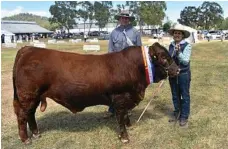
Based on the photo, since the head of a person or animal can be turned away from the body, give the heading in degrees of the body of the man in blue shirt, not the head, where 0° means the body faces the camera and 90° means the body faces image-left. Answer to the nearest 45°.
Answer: approximately 0°

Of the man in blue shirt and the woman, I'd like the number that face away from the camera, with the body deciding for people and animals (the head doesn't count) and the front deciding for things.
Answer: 0

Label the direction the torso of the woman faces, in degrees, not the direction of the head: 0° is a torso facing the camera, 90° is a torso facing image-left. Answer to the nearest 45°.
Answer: approximately 45°

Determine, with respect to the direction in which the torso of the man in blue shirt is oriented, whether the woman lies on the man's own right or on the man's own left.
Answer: on the man's own left

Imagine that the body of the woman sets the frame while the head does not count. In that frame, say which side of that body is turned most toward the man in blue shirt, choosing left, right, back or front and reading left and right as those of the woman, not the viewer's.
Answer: right
